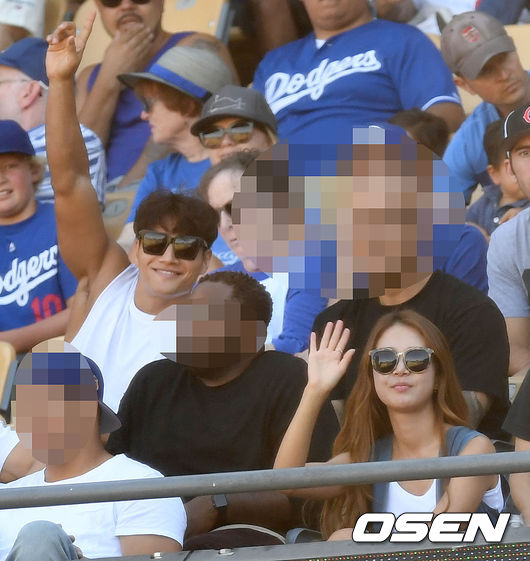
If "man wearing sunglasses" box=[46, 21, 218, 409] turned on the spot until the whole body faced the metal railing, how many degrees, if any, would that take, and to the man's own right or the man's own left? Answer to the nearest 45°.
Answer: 0° — they already face it

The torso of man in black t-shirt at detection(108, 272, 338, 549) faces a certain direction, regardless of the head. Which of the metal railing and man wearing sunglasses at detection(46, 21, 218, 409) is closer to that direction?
the metal railing

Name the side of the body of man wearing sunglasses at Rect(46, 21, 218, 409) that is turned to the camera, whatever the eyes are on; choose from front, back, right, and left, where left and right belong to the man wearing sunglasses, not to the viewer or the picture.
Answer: front

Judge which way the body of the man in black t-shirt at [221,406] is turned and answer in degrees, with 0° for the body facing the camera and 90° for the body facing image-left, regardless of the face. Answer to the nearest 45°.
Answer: approximately 45°

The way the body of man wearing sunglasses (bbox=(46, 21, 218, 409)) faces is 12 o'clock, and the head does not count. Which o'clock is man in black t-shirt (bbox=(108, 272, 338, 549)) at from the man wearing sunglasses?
The man in black t-shirt is roughly at 11 o'clock from the man wearing sunglasses.

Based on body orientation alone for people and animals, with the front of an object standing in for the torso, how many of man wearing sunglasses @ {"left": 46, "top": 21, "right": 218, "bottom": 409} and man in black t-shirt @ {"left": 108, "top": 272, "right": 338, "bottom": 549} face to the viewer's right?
0
